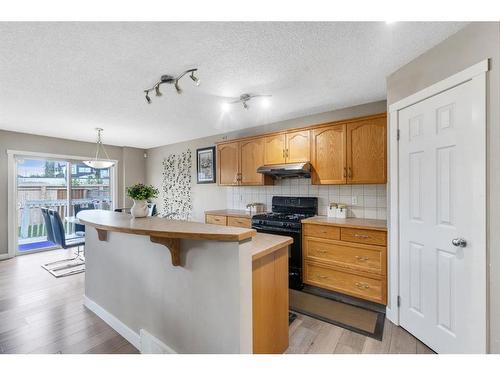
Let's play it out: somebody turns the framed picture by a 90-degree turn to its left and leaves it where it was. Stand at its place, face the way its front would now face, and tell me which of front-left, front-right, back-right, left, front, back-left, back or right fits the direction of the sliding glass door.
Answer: back-right

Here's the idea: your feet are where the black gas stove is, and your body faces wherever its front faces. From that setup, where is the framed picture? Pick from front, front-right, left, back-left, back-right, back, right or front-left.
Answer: right

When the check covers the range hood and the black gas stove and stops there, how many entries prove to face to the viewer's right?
0

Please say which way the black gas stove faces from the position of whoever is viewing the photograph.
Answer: facing the viewer and to the left of the viewer

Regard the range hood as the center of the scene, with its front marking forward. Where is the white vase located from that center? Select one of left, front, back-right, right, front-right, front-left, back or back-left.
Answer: front

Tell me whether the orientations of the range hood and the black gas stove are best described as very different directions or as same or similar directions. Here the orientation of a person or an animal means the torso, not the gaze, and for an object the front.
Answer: same or similar directions

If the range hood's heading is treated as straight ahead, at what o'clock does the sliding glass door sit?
The sliding glass door is roughly at 2 o'clock from the range hood.

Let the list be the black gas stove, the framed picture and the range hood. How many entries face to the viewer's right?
0

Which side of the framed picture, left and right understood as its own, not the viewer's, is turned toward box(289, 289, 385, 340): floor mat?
left

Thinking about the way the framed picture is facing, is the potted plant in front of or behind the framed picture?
in front

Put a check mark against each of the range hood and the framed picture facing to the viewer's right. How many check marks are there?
0

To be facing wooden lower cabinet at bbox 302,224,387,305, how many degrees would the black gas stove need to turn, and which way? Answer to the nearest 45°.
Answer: approximately 90° to its left

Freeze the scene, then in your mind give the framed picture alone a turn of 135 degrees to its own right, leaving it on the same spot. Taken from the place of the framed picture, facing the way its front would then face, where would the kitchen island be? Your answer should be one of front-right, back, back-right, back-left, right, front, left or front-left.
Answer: back

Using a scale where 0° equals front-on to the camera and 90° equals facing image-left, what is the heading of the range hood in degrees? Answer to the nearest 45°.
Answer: approximately 45°

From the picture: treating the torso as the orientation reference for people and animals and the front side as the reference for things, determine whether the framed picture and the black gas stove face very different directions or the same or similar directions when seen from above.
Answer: same or similar directions

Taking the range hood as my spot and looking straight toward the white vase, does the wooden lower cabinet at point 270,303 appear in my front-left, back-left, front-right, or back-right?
front-left
